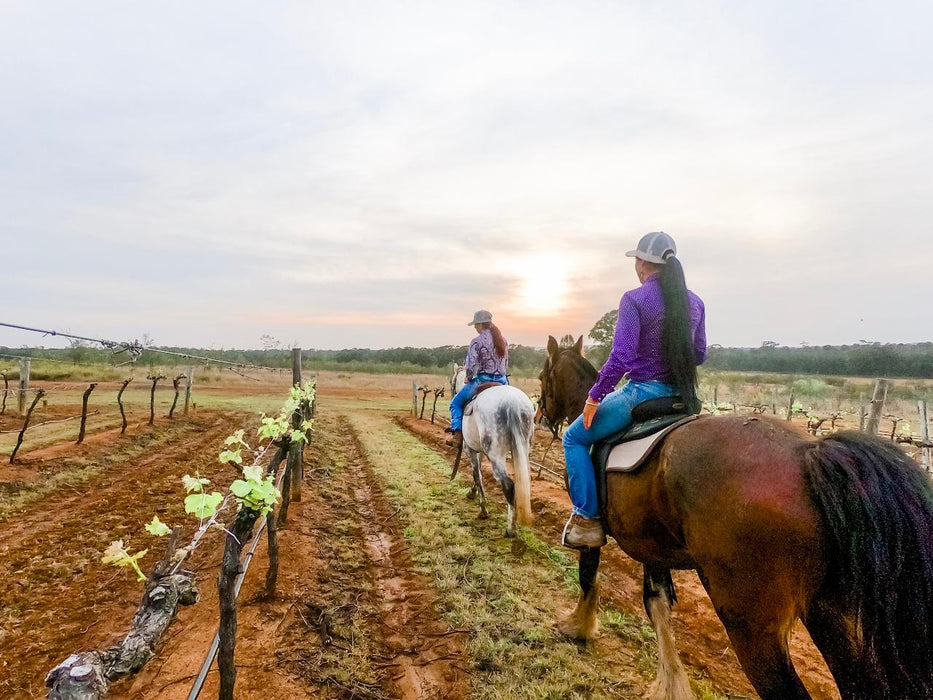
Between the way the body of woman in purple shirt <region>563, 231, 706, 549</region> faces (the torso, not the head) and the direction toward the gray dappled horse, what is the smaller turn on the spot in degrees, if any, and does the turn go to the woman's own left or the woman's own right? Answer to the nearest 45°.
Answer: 0° — they already face it

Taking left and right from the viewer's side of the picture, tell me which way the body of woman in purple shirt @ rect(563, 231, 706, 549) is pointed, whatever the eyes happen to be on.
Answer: facing away from the viewer and to the left of the viewer

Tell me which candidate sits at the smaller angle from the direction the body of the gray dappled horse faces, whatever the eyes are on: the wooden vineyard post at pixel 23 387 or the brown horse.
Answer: the wooden vineyard post

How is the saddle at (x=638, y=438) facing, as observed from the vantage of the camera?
facing away from the viewer and to the left of the viewer

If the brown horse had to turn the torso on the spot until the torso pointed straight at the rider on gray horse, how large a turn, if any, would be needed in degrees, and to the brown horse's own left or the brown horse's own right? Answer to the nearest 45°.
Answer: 0° — it already faces them

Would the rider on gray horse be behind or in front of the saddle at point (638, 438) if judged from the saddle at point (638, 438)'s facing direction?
in front

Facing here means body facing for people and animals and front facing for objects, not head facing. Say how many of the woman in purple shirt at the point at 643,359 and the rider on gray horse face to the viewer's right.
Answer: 0

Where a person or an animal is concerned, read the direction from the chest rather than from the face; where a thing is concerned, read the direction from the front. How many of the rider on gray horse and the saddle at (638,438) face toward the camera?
0

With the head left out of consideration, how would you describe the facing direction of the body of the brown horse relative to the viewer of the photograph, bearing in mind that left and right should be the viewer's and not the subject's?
facing away from the viewer and to the left of the viewer

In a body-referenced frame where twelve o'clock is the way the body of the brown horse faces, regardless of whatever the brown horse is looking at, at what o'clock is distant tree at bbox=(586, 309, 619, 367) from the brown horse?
The distant tree is roughly at 1 o'clock from the brown horse.

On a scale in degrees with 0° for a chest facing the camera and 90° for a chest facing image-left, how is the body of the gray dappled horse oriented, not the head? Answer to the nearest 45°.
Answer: approximately 135°

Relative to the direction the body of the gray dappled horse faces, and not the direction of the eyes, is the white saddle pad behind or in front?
behind

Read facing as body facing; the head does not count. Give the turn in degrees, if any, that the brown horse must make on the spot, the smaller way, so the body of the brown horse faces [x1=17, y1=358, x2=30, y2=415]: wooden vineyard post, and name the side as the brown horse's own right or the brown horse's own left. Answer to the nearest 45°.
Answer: approximately 45° to the brown horse's own left

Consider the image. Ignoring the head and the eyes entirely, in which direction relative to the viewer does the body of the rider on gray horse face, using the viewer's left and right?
facing away from the viewer and to the left of the viewer
